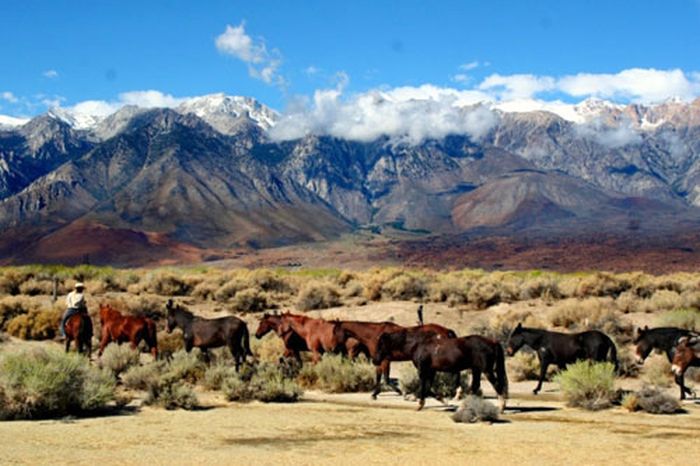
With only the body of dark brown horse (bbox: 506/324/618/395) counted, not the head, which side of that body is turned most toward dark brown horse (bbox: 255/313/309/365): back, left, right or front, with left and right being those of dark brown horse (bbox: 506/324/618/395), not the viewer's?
front

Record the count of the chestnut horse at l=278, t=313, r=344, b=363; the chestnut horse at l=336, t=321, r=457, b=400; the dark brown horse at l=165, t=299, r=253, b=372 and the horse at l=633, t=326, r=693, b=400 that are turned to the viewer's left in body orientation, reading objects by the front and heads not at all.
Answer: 4

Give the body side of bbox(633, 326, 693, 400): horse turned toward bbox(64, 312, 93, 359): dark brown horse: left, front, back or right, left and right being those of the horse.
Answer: front

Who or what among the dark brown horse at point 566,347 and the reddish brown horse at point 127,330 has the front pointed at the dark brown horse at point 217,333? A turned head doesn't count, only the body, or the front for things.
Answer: the dark brown horse at point 566,347

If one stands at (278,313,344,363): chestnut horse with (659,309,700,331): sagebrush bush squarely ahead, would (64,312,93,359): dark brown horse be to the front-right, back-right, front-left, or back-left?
back-left

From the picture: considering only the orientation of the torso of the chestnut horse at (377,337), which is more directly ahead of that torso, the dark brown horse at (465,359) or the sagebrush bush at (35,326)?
the sagebrush bush

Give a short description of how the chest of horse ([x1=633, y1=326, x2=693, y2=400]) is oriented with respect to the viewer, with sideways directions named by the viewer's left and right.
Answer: facing to the left of the viewer

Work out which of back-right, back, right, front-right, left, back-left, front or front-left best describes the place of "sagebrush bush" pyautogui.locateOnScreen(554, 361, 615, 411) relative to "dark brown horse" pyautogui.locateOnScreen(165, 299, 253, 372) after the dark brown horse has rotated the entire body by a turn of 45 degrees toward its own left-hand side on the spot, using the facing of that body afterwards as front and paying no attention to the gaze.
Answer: left

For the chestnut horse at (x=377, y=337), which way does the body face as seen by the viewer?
to the viewer's left

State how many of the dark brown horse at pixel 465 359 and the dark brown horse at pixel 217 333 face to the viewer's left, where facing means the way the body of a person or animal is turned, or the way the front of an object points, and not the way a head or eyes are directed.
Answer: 2

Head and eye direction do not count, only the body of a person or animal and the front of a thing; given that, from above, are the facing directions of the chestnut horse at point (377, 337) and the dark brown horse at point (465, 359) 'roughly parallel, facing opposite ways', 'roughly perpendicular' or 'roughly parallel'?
roughly parallel

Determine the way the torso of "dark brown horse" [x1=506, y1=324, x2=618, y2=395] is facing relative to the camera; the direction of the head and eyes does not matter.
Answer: to the viewer's left

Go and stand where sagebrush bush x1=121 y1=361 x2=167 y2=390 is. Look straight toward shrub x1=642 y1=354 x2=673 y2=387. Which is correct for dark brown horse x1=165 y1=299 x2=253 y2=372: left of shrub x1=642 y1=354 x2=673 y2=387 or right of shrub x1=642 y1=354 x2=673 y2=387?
left

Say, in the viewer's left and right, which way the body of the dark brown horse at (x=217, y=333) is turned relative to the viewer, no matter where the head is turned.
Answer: facing to the left of the viewer

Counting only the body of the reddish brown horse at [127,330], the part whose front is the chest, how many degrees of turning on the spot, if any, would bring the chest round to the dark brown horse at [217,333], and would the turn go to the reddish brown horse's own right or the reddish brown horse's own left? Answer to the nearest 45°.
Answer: approximately 135° to the reddish brown horse's own left

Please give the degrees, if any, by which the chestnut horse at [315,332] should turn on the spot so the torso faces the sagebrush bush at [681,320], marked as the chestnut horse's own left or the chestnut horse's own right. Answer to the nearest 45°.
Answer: approximately 135° to the chestnut horse's own right

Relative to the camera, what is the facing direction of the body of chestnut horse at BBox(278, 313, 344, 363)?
to the viewer's left

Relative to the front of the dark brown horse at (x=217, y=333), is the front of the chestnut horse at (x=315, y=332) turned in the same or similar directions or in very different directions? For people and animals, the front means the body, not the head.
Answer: same or similar directions

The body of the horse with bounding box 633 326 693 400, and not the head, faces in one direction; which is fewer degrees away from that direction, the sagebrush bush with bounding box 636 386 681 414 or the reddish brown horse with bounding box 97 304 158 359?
the reddish brown horse
